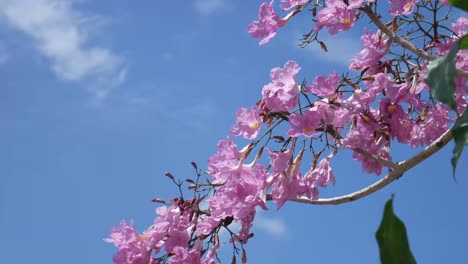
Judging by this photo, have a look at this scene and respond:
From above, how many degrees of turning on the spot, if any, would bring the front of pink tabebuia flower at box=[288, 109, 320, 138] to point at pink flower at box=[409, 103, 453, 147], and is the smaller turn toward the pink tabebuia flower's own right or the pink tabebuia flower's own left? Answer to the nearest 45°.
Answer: approximately 135° to the pink tabebuia flower's own left

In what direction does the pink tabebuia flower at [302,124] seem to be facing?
toward the camera

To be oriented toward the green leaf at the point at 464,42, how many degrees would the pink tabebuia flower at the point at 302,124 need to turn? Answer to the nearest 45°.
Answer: approximately 90° to its left

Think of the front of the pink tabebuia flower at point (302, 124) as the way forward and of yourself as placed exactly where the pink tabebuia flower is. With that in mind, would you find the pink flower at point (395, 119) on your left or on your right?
on your left
